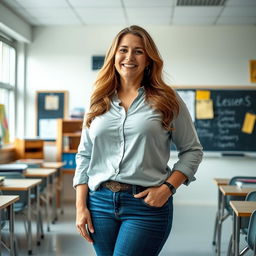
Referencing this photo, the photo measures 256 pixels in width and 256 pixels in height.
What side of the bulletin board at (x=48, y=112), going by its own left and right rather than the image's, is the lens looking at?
front

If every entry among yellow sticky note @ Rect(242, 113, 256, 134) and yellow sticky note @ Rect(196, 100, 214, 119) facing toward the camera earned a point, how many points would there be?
2

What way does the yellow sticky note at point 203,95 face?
toward the camera

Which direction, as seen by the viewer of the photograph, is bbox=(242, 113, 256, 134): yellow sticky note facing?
facing the viewer

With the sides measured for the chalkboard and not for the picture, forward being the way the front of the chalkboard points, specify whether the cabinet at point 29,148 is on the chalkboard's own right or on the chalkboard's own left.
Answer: on the chalkboard's own right

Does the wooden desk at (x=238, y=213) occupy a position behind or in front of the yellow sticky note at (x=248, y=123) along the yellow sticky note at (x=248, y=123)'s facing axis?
in front

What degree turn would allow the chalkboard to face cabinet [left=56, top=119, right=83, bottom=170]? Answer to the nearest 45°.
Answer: approximately 90° to its right

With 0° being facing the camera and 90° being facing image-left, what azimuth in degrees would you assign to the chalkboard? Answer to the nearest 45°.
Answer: approximately 0°

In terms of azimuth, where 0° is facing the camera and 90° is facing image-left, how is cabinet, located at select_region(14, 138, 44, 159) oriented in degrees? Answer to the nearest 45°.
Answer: approximately 315°

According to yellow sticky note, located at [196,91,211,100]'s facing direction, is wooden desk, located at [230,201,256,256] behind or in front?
in front
